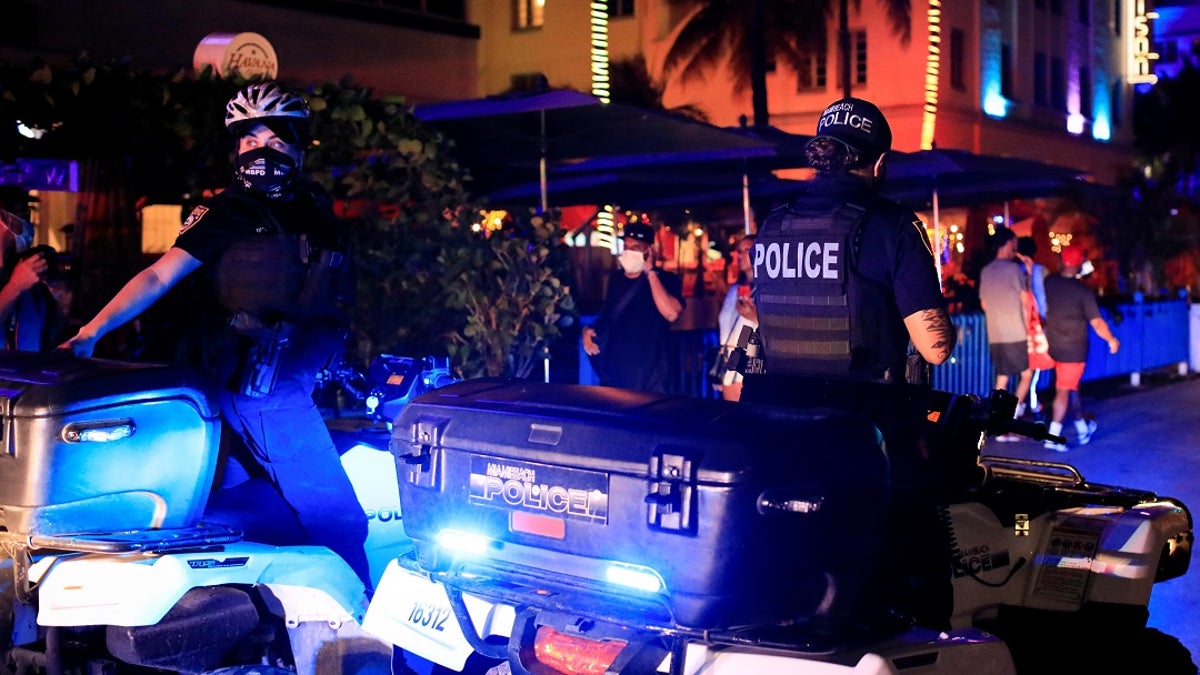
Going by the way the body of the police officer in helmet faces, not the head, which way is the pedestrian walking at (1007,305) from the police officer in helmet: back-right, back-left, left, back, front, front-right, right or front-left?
left

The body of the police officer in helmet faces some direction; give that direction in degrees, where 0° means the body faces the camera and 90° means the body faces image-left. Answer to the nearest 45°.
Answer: approximately 315°

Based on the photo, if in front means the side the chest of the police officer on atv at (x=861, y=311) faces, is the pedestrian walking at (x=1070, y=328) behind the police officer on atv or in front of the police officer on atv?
in front

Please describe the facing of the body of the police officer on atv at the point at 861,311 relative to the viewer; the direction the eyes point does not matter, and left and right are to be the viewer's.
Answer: facing away from the viewer and to the right of the viewer

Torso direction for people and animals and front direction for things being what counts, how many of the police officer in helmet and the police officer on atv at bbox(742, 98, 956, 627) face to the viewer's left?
0

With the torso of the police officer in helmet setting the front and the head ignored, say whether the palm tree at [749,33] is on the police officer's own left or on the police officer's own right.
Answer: on the police officer's own left
